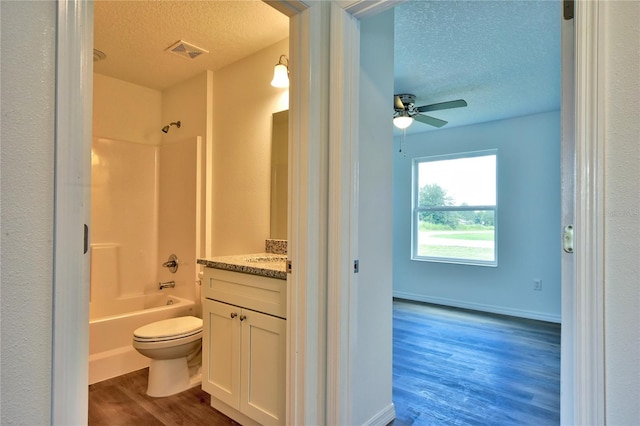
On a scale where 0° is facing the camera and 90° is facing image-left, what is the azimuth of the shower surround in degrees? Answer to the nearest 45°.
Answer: approximately 315°

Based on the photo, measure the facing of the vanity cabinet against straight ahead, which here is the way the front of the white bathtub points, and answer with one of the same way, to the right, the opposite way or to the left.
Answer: to the right

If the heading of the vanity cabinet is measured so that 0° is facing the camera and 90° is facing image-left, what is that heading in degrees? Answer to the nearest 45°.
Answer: approximately 45°

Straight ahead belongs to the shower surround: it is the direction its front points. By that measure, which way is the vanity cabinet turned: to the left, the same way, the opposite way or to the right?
to the right

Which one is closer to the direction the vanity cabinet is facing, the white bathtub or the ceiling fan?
the white bathtub

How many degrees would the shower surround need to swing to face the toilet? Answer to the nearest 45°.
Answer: approximately 45° to its right

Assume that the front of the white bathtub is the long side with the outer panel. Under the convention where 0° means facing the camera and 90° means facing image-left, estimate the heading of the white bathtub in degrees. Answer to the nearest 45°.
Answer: approximately 315°

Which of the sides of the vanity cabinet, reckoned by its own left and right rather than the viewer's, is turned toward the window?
back
